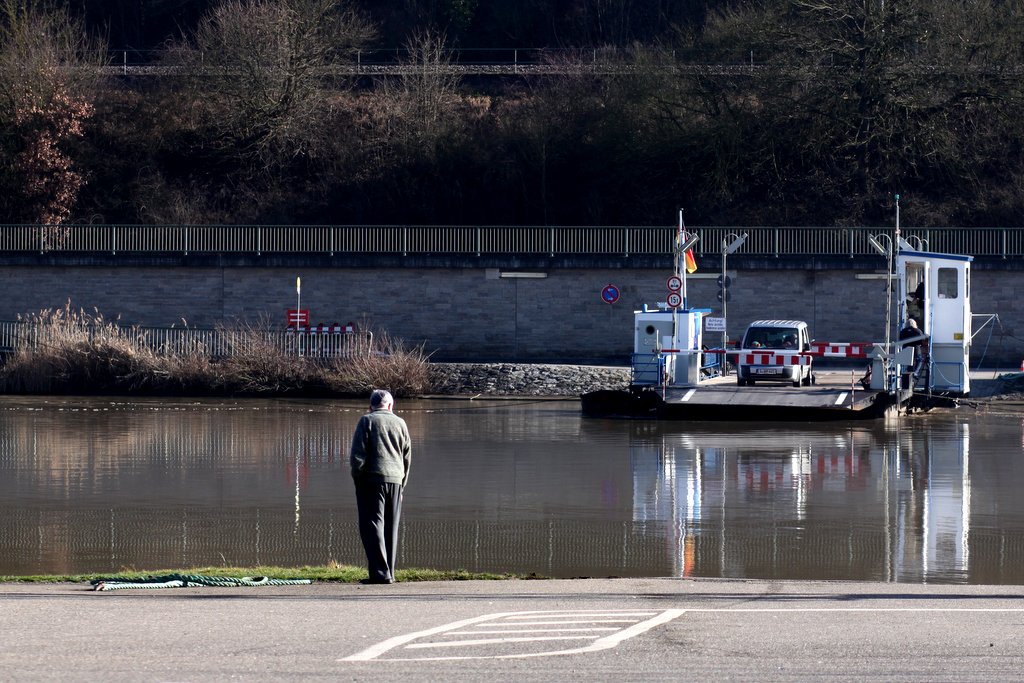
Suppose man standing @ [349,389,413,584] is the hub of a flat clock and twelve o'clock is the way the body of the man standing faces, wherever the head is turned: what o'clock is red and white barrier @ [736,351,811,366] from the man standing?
The red and white barrier is roughly at 1 o'clock from the man standing.

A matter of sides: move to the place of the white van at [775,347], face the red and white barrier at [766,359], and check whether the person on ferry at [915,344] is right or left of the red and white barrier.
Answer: left

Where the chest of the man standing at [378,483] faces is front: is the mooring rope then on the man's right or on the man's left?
on the man's left

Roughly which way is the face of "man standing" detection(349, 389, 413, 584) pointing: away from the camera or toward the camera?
away from the camera

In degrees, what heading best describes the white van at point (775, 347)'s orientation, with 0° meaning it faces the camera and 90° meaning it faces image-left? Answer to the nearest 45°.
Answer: approximately 0°

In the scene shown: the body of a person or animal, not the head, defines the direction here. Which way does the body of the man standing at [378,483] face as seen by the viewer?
away from the camera

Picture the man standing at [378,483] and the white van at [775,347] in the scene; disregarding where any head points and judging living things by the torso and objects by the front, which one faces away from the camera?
the man standing

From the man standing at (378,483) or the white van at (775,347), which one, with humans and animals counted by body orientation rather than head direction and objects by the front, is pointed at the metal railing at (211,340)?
the man standing

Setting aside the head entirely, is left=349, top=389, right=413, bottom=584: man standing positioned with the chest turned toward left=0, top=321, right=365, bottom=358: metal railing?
yes

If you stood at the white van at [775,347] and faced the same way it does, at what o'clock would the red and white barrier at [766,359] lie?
The red and white barrier is roughly at 12 o'clock from the white van.

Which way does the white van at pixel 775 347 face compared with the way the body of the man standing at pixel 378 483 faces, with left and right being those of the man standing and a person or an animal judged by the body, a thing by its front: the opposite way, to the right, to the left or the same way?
the opposite way

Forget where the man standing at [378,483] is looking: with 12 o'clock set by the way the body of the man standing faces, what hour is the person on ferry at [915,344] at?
The person on ferry is roughly at 1 o'clock from the man standing.
